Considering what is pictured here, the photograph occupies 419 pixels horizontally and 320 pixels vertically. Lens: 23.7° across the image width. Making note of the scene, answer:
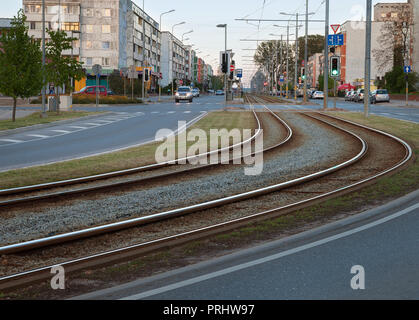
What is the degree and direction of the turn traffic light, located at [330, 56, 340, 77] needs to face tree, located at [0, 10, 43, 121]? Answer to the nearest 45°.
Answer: approximately 45° to its right

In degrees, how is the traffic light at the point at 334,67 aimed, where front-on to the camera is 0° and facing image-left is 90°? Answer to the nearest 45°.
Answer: approximately 0°
